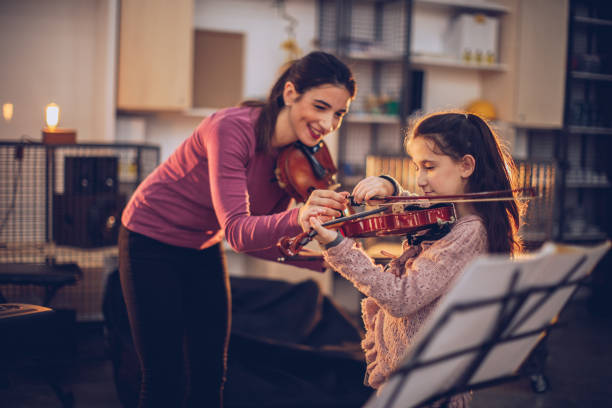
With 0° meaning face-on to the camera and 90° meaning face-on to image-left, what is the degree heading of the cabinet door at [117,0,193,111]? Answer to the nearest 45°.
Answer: approximately 0°

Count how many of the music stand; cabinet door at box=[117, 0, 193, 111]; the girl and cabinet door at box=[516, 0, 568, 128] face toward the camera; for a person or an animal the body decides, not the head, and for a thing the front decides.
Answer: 2

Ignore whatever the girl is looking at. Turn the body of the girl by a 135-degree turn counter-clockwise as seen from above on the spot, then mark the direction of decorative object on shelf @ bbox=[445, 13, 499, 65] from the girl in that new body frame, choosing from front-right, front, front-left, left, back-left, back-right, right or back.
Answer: back-left

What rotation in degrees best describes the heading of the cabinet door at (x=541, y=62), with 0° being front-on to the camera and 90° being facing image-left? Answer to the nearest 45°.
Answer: approximately 0°

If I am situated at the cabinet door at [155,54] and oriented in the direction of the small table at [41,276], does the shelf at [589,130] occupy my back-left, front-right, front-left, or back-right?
back-left

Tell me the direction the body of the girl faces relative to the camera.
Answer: to the viewer's left

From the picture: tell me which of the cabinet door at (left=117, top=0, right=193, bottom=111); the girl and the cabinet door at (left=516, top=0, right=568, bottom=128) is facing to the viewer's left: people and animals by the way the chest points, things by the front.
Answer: the girl

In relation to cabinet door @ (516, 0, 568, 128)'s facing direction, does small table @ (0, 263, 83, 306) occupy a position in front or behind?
in front

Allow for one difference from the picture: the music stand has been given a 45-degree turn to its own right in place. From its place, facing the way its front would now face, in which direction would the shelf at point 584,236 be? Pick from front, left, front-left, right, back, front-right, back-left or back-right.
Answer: front

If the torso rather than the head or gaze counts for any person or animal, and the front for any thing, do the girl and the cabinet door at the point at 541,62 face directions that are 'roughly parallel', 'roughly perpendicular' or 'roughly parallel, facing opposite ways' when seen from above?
roughly perpendicular
